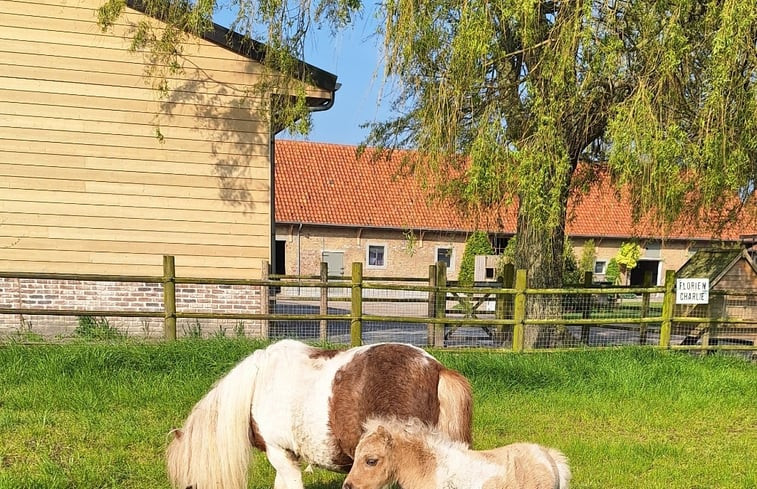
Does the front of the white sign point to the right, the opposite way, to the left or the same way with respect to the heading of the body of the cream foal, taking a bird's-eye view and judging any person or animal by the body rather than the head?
to the left

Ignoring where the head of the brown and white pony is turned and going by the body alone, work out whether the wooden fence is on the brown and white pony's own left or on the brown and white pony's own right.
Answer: on the brown and white pony's own right

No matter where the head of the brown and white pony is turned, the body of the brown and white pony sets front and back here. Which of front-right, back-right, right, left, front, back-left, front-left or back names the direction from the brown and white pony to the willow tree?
back-right

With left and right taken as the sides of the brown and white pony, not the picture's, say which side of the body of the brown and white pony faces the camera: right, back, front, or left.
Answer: left

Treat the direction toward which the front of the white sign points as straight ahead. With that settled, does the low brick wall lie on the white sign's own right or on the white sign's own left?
on the white sign's own right

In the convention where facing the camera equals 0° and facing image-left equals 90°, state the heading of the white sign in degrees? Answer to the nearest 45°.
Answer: approximately 0°

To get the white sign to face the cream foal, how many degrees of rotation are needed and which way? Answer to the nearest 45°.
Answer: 0° — it already faces it

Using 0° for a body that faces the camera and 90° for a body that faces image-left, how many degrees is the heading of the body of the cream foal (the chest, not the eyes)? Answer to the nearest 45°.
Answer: approximately 90°
